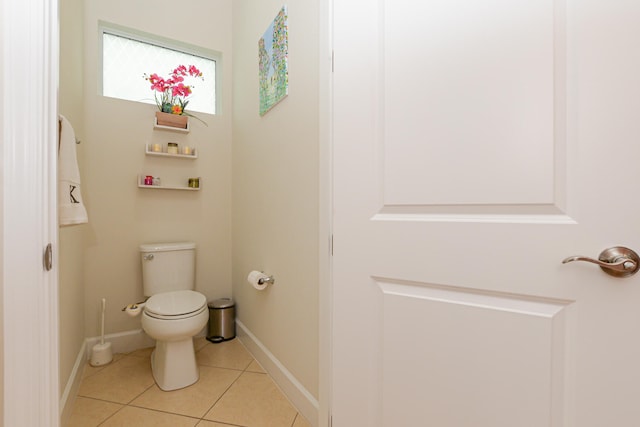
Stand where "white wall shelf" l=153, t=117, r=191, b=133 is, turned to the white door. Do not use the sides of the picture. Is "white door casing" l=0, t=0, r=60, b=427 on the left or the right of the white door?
right

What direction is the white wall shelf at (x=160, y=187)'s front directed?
toward the camera

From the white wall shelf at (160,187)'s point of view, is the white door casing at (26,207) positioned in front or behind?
in front

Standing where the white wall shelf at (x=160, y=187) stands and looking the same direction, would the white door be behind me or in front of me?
in front
